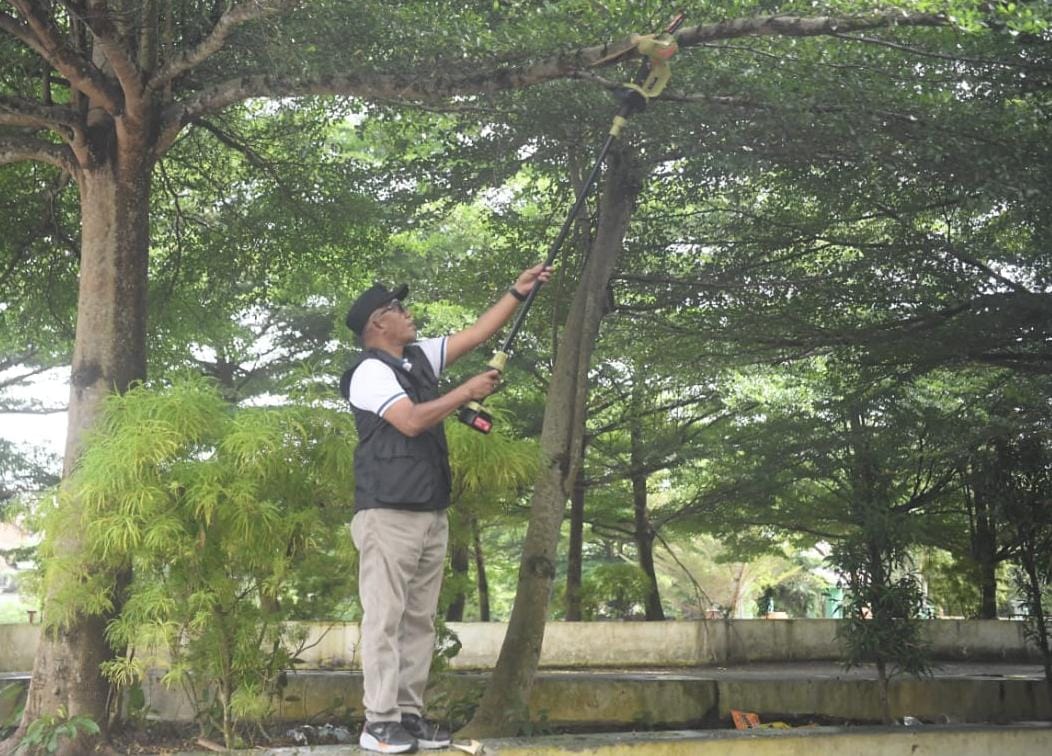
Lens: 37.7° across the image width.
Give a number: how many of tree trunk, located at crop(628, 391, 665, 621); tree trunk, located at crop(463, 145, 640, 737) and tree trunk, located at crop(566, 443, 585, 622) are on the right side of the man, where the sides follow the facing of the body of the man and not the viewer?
0

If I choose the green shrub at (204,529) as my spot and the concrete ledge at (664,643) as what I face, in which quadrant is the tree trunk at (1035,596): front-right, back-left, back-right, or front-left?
front-right

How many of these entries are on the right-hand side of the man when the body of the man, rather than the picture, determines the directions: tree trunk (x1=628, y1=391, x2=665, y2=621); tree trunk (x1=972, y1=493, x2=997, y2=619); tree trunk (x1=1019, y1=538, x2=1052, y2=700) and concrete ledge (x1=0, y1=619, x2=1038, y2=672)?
0

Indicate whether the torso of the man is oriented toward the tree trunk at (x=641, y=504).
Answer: no

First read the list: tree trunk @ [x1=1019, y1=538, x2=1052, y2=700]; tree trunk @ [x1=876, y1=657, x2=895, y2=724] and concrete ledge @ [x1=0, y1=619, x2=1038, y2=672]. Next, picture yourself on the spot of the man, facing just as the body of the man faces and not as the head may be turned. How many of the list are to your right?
0

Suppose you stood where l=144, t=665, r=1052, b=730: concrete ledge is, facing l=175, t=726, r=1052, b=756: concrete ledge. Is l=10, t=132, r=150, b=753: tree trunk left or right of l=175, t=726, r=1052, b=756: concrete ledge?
right

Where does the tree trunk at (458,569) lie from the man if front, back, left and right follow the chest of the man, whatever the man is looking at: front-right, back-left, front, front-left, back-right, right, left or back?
back-left

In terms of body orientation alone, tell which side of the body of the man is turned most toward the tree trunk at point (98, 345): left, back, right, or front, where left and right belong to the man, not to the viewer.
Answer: back

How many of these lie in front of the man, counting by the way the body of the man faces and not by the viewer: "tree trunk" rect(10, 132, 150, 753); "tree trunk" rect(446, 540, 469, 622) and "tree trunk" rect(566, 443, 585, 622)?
0

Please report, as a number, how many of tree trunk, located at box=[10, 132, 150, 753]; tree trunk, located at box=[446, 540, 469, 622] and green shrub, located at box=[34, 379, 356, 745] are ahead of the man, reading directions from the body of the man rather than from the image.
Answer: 0

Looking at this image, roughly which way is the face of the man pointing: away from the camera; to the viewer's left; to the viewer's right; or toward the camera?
to the viewer's right

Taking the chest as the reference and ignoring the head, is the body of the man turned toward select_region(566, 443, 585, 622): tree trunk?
no
